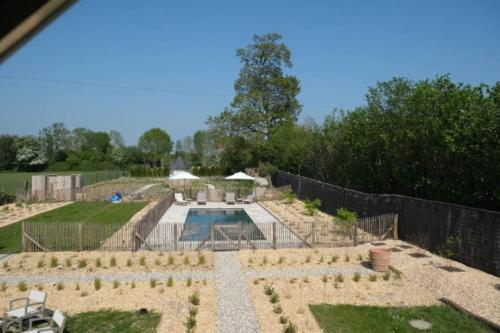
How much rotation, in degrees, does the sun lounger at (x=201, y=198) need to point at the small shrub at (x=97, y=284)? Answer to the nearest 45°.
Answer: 0° — it already faces it

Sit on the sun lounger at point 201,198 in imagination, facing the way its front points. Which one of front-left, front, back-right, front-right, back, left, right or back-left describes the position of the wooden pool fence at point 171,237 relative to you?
front

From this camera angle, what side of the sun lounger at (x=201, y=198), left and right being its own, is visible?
front

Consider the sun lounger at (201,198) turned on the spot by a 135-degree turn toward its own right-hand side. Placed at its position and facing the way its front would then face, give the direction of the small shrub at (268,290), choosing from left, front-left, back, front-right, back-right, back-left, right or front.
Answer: back-left

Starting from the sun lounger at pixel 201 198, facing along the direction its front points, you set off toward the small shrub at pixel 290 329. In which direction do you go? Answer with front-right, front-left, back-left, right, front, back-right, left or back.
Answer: front

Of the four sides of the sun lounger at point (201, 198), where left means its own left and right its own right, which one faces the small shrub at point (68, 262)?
front

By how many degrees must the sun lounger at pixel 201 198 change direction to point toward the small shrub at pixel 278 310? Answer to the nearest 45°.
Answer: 0° — it already faces it

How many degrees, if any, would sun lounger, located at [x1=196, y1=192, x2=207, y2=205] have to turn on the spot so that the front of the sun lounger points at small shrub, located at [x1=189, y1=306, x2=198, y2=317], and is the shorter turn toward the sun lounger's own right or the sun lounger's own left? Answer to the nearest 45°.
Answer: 0° — it already faces it

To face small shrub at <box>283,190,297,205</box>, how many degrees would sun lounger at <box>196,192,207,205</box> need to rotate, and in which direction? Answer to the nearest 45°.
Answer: approximately 90° to its left

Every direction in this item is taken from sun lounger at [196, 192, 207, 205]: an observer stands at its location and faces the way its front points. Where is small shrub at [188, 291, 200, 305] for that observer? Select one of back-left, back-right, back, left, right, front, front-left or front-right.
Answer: front

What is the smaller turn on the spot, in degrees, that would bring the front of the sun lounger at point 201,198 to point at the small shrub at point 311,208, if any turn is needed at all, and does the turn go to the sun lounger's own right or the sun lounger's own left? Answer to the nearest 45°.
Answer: approximately 45° to the sun lounger's own left

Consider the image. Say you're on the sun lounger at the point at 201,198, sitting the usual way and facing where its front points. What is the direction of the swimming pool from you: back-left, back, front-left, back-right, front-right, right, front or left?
front

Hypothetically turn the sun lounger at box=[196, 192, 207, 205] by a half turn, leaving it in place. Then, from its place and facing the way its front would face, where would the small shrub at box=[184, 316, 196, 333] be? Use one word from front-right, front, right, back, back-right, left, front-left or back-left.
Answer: back

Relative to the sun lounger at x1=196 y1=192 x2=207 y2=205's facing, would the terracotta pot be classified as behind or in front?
in front

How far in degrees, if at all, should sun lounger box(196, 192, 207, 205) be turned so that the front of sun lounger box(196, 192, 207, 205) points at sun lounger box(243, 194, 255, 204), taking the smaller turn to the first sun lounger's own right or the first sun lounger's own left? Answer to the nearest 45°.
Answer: approximately 90° to the first sun lounger's own left

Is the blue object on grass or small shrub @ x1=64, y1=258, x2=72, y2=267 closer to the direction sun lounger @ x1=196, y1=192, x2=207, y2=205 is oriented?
the small shrub

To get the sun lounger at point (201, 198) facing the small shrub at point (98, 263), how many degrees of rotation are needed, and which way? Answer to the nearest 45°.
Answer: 0° — it already faces it

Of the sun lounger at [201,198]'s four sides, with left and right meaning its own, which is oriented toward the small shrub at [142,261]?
front

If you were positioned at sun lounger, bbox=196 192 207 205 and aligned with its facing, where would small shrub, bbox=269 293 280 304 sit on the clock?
The small shrub is roughly at 12 o'clock from the sun lounger.
